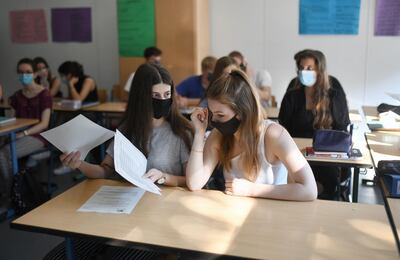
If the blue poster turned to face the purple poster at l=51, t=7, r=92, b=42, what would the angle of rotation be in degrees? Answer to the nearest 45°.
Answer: approximately 90° to its right

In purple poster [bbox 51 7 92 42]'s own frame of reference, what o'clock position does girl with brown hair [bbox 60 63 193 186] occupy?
The girl with brown hair is roughly at 12 o'clock from the purple poster.

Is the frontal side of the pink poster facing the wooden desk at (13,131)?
yes

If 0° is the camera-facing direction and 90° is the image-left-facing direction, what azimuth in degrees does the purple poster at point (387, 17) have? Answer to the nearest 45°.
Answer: approximately 0°

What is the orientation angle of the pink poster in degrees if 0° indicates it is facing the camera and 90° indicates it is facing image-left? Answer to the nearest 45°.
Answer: approximately 0°

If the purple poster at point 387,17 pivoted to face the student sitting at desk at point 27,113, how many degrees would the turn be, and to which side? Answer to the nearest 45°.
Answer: approximately 45° to its right

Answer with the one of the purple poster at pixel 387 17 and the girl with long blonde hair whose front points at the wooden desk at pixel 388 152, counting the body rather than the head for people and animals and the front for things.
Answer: the purple poster

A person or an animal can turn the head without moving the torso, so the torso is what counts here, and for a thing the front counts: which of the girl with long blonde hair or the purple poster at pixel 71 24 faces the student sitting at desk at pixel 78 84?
the purple poster

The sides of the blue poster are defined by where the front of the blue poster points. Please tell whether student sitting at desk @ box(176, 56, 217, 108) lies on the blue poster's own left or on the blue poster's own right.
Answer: on the blue poster's own right

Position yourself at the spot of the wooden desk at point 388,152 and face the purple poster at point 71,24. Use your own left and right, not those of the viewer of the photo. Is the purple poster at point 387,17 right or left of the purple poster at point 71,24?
right
